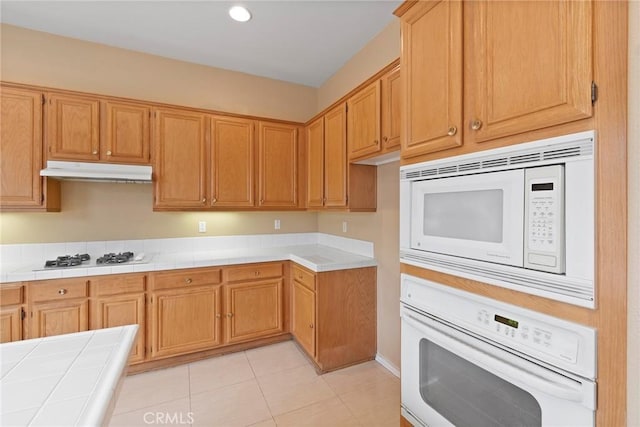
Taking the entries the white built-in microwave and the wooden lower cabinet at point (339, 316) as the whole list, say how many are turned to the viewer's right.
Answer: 0

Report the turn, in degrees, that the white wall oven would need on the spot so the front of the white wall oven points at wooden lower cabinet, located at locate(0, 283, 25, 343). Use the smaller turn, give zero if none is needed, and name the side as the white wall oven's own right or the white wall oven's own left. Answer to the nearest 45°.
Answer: approximately 45° to the white wall oven's own right

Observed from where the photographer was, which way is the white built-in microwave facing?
facing the viewer and to the left of the viewer

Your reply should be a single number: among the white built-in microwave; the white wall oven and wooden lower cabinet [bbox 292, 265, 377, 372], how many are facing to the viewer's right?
0

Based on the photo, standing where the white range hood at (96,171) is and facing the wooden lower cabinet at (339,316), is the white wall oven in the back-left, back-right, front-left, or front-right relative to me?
front-right

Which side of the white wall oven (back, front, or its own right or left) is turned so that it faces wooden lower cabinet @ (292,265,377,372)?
right

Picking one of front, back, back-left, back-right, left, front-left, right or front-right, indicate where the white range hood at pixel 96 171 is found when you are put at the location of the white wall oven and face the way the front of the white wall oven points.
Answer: front-right

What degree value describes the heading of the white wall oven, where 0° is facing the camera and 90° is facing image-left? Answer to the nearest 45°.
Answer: approximately 45°

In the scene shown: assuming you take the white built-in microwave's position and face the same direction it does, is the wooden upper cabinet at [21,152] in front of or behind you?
in front

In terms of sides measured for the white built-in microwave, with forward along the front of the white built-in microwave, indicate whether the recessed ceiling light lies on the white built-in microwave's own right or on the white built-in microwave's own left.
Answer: on the white built-in microwave's own right

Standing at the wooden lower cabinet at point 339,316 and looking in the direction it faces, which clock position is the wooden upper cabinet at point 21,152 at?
The wooden upper cabinet is roughly at 1 o'clock from the wooden lower cabinet.

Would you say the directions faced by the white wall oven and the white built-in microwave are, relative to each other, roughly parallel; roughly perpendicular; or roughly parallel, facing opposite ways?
roughly parallel

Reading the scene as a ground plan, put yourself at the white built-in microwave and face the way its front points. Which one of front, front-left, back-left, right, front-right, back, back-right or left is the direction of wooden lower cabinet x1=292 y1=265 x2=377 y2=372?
right

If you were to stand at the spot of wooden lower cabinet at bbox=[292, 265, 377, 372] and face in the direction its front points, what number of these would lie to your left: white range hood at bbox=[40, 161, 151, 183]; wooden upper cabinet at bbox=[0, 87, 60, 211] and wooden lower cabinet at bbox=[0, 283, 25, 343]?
0

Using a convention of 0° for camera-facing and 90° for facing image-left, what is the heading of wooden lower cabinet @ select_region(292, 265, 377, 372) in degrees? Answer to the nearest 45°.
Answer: approximately 45°

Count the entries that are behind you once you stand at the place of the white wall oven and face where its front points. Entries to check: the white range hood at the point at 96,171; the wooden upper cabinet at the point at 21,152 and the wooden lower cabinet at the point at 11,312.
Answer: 0

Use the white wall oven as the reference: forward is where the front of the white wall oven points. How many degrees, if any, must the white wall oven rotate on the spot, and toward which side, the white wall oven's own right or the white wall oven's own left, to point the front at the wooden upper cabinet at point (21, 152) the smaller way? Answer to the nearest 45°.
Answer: approximately 45° to the white wall oven's own right

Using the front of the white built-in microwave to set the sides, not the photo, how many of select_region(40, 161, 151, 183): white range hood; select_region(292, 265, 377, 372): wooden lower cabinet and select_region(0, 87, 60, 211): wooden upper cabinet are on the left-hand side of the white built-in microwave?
0
